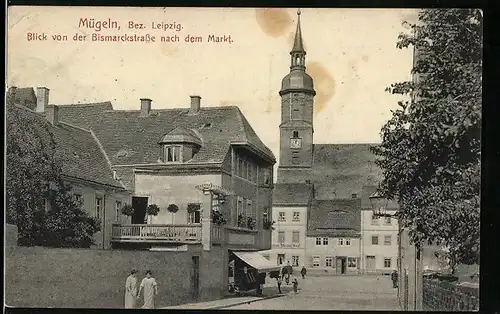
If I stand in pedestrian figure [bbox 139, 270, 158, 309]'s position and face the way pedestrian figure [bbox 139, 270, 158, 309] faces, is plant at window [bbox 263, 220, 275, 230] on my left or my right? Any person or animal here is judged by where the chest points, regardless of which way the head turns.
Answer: on my left

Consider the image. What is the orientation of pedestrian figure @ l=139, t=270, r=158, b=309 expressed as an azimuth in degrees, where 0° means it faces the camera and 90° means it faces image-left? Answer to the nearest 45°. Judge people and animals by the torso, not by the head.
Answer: approximately 0°
